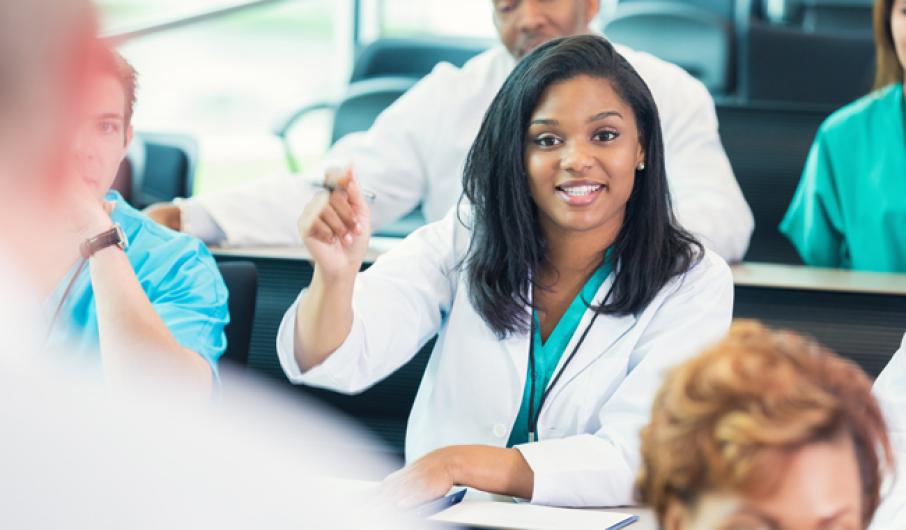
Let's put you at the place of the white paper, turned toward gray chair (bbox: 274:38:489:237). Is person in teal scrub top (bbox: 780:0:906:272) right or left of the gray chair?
right

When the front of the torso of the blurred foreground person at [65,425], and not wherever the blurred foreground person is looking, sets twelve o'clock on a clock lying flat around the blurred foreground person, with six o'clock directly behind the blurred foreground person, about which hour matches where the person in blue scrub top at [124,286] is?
The person in blue scrub top is roughly at 12 o'clock from the blurred foreground person.

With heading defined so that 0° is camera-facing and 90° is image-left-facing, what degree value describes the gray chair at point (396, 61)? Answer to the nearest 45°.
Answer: approximately 45°

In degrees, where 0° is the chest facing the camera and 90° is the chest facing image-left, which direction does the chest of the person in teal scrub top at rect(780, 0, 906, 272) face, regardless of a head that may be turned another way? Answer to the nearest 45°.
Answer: approximately 0°

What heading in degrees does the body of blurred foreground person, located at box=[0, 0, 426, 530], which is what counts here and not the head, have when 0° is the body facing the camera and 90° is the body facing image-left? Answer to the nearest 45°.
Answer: approximately 180°
